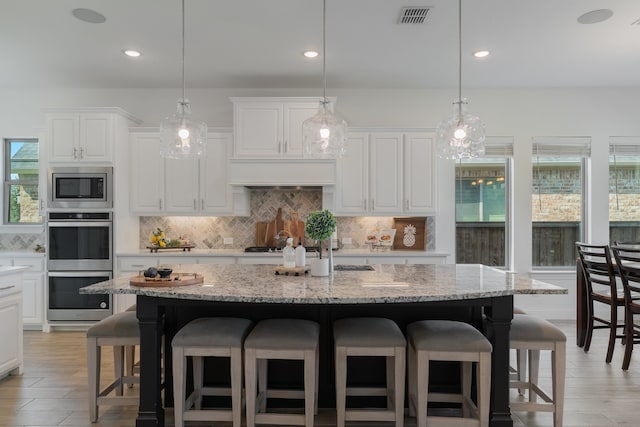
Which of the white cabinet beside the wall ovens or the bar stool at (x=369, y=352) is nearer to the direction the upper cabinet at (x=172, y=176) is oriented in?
the bar stool

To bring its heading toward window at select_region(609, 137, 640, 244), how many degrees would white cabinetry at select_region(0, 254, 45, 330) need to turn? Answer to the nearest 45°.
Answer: approximately 45° to its left

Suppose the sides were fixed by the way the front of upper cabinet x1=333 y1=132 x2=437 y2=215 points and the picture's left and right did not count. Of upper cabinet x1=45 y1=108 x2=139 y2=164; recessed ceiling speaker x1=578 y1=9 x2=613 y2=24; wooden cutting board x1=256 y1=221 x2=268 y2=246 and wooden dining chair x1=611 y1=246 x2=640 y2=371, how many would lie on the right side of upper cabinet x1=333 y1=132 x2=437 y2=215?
2

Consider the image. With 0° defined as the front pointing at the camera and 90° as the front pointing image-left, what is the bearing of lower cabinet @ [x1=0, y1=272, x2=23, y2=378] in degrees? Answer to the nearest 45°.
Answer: approximately 315°

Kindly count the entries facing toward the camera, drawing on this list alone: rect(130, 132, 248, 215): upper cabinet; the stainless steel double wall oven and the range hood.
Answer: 3

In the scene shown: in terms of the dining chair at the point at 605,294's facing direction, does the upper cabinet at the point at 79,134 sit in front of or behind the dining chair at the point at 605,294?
behind

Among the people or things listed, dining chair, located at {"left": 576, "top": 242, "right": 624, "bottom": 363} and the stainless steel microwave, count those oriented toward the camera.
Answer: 1

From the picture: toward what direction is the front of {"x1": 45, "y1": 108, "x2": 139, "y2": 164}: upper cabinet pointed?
toward the camera

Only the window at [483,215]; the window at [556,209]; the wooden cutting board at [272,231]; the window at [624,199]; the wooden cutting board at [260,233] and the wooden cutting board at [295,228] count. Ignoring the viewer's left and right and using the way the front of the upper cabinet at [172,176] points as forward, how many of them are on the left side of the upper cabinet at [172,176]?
6

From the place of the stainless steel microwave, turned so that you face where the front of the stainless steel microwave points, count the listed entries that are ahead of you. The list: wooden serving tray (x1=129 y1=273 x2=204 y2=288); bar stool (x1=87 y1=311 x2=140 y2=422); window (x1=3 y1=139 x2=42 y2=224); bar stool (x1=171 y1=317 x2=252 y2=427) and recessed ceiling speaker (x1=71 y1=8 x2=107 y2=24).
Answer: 4

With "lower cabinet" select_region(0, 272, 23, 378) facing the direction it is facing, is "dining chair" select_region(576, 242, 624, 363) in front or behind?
in front

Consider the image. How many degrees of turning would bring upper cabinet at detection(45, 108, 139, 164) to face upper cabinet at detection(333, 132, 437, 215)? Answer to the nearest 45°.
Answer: approximately 45° to its left

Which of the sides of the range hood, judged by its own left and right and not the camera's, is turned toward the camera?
front

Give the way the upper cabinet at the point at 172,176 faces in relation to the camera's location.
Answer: facing the viewer

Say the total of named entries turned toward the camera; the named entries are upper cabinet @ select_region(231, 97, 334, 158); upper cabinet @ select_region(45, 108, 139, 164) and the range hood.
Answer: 3

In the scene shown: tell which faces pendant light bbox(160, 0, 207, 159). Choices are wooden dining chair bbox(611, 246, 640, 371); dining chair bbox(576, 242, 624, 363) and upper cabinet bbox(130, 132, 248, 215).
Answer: the upper cabinet
